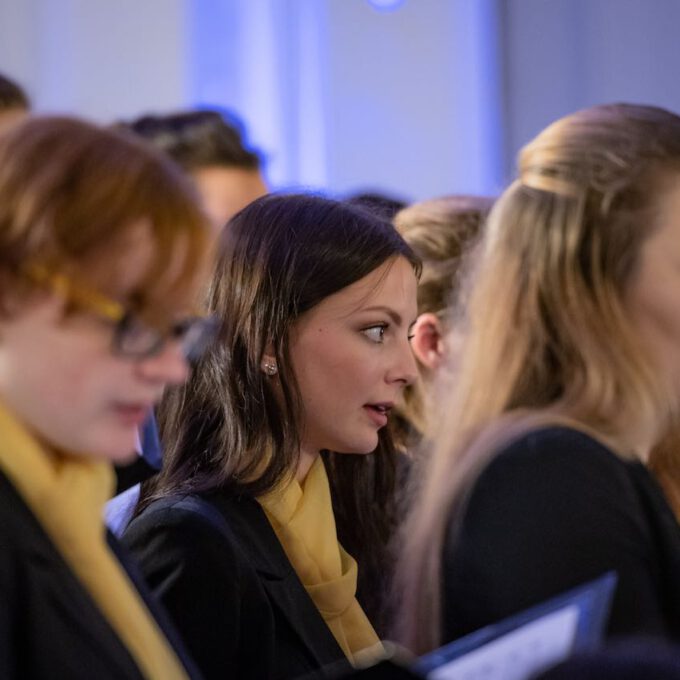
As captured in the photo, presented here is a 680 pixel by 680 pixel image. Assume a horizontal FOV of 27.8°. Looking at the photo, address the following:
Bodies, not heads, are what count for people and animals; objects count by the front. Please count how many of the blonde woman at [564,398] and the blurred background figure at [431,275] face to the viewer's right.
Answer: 2

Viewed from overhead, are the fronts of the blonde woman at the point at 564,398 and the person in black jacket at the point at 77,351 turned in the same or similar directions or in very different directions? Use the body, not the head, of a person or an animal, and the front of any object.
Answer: same or similar directions

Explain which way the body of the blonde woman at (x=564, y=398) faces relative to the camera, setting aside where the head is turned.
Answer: to the viewer's right

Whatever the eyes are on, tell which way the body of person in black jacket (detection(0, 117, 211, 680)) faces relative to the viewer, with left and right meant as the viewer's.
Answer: facing the viewer and to the right of the viewer

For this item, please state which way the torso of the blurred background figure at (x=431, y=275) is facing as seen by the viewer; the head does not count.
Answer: to the viewer's right

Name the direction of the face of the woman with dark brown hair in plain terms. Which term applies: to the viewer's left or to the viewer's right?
to the viewer's right

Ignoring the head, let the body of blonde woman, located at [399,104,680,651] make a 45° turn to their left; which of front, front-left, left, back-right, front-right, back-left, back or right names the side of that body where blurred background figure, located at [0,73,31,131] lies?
left

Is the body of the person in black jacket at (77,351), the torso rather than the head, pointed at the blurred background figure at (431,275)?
no

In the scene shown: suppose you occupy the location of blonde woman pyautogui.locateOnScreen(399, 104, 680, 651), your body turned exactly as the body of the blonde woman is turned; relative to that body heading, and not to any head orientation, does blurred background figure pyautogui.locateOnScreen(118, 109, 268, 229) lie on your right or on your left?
on your left

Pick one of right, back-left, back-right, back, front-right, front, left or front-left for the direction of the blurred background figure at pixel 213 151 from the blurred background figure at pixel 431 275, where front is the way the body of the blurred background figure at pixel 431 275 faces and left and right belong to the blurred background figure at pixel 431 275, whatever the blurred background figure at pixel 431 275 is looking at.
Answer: back-left

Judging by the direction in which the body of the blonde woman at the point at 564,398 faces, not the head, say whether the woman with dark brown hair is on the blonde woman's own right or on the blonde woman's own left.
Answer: on the blonde woman's own left

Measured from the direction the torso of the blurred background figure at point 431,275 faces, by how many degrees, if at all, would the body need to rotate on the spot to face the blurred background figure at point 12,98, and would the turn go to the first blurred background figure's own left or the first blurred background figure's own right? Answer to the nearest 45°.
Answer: approximately 135° to the first blurred background figure's own left

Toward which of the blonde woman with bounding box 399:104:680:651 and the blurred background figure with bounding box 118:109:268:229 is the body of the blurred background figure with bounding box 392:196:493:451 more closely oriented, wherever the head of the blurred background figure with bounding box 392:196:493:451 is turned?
the blonde woman

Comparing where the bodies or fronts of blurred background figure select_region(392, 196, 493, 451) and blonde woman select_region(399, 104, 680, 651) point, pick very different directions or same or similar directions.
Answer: same or similar directions

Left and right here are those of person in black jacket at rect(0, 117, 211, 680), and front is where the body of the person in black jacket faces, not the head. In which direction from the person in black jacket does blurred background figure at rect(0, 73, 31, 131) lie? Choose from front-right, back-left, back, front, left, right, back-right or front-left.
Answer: back-left
